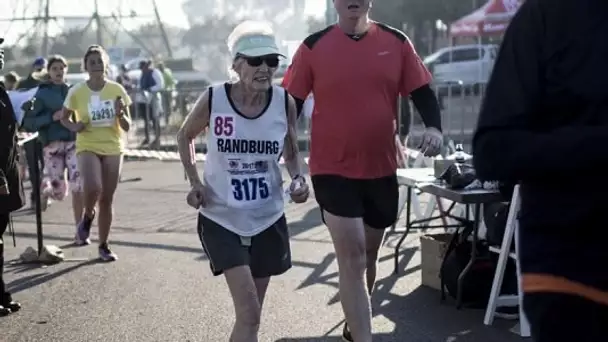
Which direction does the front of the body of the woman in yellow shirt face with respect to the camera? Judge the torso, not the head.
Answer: toward the camera

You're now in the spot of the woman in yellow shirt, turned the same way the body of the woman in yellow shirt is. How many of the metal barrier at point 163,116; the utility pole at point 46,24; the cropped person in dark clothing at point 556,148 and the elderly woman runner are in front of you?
2

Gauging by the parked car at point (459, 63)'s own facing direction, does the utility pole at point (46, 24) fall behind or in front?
in front

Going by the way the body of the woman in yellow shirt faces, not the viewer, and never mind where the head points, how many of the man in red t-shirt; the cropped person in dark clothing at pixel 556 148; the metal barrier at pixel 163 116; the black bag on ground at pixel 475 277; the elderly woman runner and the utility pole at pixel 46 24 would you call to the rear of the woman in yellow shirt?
2

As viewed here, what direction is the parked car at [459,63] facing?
to the viewer's left

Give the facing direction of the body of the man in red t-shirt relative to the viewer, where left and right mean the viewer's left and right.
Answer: facing the viewer

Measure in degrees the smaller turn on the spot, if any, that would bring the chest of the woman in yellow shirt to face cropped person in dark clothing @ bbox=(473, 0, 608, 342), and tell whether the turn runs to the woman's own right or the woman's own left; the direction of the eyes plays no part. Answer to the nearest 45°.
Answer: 0° — they already face them

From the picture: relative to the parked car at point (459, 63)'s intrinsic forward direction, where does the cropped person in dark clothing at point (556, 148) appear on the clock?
The cropped person in dark clothing is roughly at 9 o'clock from the parked car.

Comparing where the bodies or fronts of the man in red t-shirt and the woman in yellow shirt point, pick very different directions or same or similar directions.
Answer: same or similar directions

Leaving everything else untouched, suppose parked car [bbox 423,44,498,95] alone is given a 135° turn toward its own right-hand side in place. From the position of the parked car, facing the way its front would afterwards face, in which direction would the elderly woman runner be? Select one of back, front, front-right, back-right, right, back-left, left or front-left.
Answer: back-right

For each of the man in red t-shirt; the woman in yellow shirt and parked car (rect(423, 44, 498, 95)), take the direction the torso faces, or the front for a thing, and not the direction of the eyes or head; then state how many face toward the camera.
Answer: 2

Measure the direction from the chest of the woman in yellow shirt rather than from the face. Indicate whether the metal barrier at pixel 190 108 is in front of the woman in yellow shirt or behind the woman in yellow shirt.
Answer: behind

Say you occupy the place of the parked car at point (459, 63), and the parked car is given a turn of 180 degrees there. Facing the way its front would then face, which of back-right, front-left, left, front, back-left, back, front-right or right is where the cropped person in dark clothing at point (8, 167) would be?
right

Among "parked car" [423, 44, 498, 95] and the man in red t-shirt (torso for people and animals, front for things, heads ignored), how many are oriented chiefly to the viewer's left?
1

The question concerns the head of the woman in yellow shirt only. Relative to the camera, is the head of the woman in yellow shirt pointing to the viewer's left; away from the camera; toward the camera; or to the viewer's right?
toward the camera

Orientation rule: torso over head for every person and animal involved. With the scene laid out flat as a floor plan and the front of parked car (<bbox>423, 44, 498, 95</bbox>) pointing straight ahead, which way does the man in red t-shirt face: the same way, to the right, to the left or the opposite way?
to the left
